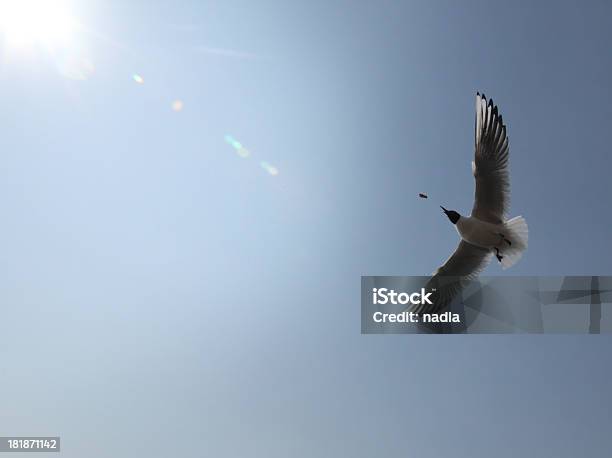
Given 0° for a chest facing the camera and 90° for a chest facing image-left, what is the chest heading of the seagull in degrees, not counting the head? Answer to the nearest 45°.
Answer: approximately 90°
